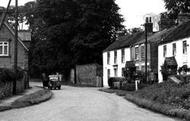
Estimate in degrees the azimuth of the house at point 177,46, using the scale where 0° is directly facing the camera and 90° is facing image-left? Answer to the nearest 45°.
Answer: approximately 45°
